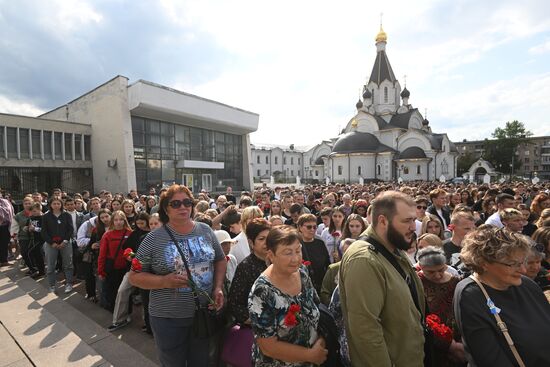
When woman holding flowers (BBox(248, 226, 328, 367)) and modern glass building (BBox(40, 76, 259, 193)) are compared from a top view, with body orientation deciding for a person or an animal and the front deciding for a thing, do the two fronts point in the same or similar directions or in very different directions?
same or similar directions

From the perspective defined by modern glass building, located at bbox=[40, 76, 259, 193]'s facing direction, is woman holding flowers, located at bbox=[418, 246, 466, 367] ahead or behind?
ahead

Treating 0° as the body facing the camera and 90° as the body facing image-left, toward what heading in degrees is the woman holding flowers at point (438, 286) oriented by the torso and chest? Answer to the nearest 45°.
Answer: approximately 0°

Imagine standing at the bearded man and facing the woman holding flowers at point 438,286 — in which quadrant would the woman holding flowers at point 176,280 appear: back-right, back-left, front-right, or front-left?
back-left

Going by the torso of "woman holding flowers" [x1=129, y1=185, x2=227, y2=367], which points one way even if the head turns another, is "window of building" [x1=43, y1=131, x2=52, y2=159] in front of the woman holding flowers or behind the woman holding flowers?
behind

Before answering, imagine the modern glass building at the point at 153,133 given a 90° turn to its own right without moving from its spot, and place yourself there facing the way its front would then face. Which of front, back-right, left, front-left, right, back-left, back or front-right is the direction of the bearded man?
front-left

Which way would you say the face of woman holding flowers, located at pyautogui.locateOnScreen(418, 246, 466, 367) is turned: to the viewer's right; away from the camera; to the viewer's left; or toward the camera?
toward the camera

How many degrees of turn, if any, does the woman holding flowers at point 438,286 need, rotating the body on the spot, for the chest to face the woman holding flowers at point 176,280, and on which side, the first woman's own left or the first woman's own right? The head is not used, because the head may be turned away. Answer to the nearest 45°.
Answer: approximately 45° to the first woman's own right

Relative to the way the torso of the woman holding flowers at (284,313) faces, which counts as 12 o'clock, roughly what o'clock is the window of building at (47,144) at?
The window of building is roughly at 6 o'clock from the woman holding flowers.

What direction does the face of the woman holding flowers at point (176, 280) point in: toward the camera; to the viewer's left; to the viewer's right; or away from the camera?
toward the camera

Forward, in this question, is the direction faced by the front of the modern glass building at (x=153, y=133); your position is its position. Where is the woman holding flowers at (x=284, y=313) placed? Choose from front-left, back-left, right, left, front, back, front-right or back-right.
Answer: front-right

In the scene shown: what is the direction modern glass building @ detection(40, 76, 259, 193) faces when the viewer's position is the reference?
facing the viewer and to the right of the viewer

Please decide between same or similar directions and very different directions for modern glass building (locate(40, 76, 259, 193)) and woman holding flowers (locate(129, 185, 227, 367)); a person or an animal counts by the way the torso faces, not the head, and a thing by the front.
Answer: same or similar directions
